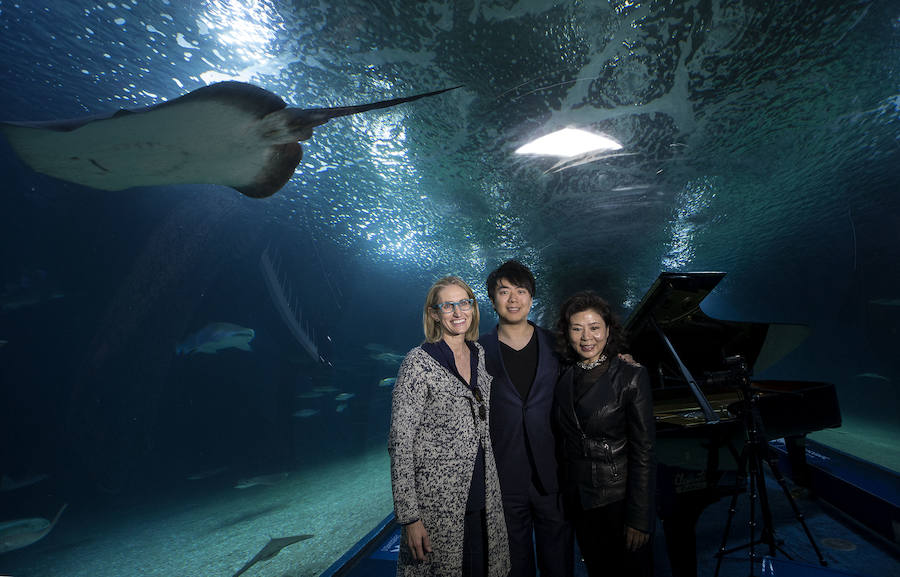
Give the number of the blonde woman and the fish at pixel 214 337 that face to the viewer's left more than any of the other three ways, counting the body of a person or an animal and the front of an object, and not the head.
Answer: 0

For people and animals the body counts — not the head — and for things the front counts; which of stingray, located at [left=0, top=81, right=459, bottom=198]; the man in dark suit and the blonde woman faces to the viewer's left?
the stingray

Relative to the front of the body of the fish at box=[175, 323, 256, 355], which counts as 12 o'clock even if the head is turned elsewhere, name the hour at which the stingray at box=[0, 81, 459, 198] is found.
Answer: The stingray is roughly at 3 o'clock from the fish.

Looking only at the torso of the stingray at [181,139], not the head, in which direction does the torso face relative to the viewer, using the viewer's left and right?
facing to the left of the viewer

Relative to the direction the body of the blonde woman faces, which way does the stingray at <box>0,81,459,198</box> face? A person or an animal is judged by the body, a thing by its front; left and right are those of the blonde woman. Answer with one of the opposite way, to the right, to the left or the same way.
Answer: to the right
